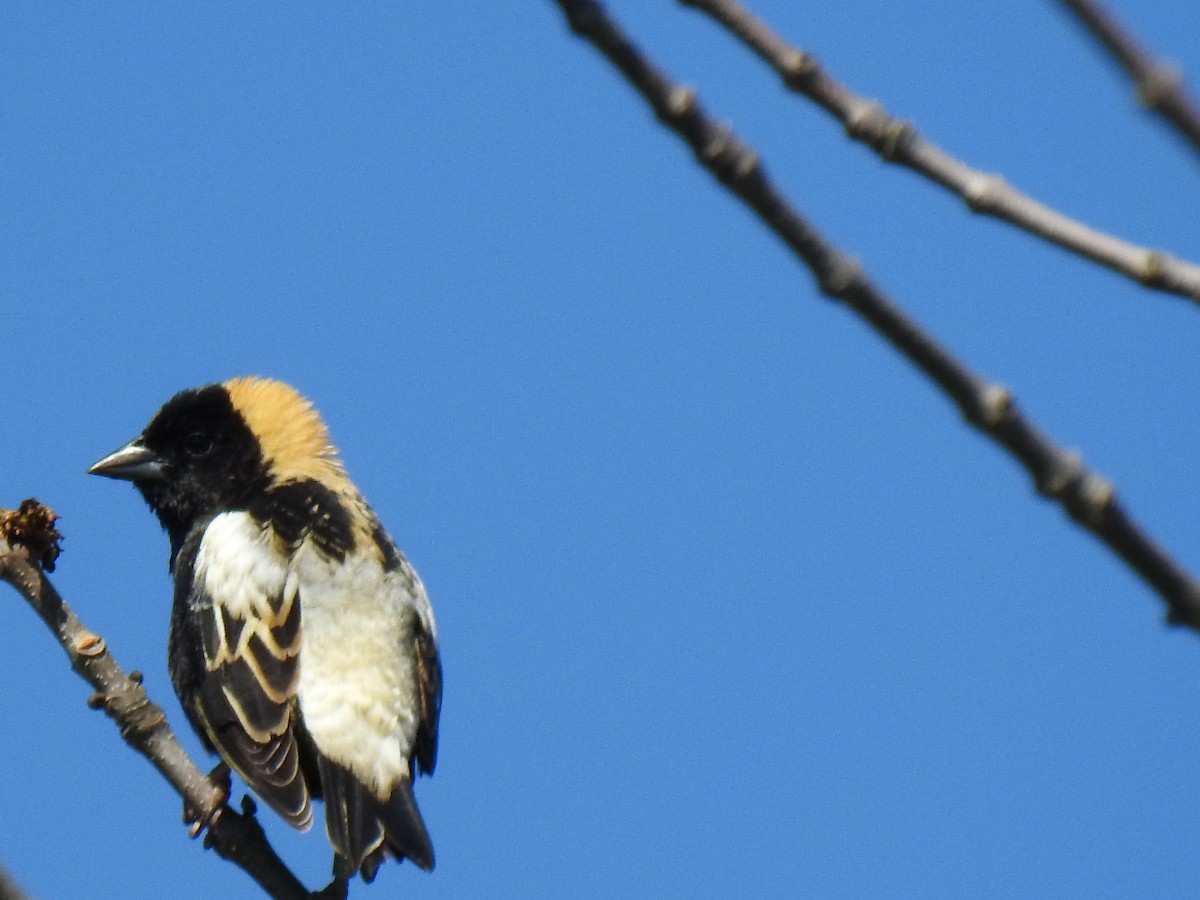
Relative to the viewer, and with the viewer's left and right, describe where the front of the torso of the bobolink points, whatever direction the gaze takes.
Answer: facing away from the viewer and to the left of the viewer

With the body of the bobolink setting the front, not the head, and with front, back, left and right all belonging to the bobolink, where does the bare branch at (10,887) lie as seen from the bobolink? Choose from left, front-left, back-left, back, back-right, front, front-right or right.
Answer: back-left
